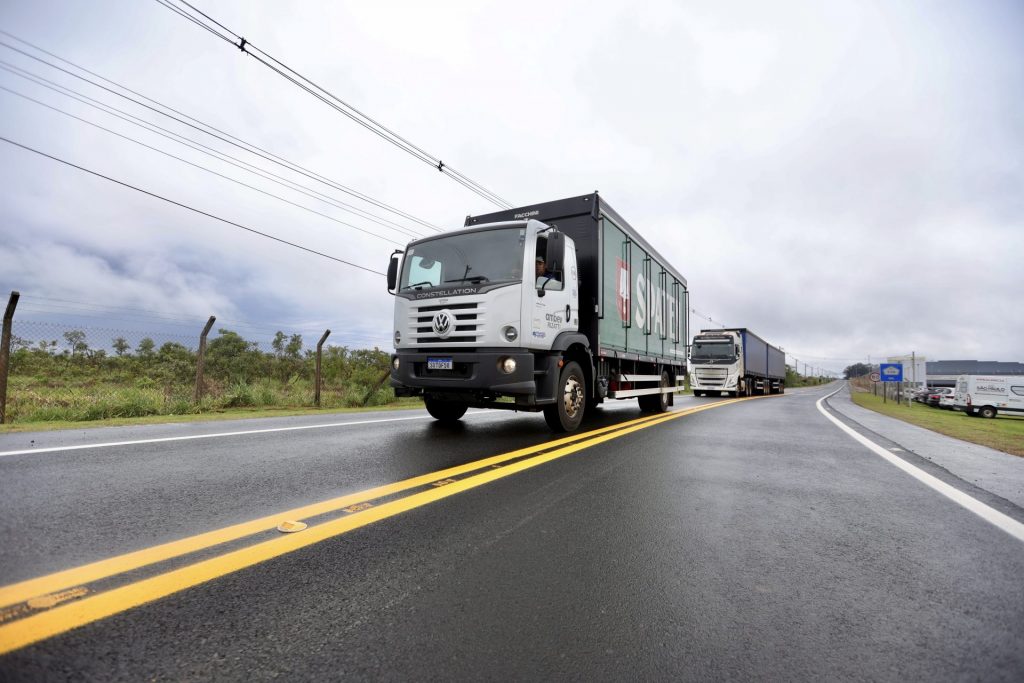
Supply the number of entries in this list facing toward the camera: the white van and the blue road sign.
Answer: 1

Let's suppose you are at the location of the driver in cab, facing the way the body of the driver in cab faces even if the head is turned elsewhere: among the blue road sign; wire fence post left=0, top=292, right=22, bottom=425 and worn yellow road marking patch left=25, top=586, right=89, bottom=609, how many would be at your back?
1

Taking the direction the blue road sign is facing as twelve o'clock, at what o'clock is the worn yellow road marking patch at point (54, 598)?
The worn yellow road marking patch is roughly at 12 o'clock from the blue road sign.

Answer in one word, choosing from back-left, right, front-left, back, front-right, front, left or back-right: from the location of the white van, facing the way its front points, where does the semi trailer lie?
back

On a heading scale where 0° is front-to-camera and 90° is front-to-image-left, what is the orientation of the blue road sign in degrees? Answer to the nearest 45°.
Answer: approximately 0°

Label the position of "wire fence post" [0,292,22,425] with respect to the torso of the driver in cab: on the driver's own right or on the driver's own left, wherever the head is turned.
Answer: on the driver's own right

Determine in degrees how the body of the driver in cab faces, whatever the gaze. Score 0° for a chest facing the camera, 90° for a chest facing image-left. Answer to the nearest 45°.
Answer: approximately 45°

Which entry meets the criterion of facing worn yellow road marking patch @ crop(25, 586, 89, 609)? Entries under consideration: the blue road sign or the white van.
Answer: the blue road sign

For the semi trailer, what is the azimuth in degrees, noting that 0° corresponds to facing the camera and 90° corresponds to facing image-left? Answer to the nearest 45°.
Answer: approximately 45°

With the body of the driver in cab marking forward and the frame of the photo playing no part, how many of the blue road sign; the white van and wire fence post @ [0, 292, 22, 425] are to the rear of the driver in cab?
2
